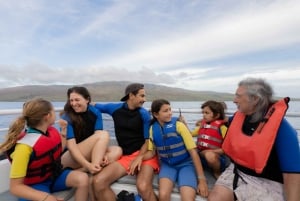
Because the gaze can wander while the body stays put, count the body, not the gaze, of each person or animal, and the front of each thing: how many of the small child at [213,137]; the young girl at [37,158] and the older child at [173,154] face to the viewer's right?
1

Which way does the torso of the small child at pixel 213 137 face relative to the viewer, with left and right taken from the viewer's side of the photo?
facing the viewer and to the left of the viewer

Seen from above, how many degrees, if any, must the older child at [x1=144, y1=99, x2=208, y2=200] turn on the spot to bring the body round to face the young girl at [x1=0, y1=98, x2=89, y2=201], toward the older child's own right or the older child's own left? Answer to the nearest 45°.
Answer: approximately 45° to the older child's own right

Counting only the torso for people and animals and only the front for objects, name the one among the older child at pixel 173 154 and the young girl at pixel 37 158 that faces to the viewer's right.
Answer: the young girl at pixel 37 158

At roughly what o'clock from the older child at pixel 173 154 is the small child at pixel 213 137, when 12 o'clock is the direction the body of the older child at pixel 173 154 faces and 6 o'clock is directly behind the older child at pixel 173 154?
the small child at pixel 213 137 is roughly at 8 o'clock from the older child at pixel 173 154.

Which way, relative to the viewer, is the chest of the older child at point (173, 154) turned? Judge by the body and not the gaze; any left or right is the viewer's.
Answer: facing the viewer

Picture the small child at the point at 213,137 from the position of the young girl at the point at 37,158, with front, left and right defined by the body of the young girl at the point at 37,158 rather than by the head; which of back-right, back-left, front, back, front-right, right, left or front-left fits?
front

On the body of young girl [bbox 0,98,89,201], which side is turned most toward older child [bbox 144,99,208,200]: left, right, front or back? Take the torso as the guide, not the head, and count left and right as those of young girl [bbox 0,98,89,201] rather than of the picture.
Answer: front

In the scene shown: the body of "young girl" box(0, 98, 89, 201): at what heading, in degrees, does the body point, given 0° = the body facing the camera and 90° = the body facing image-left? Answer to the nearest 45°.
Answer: approximately 270°

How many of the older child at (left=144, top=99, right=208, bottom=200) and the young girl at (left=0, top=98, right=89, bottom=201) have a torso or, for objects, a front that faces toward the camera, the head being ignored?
1
